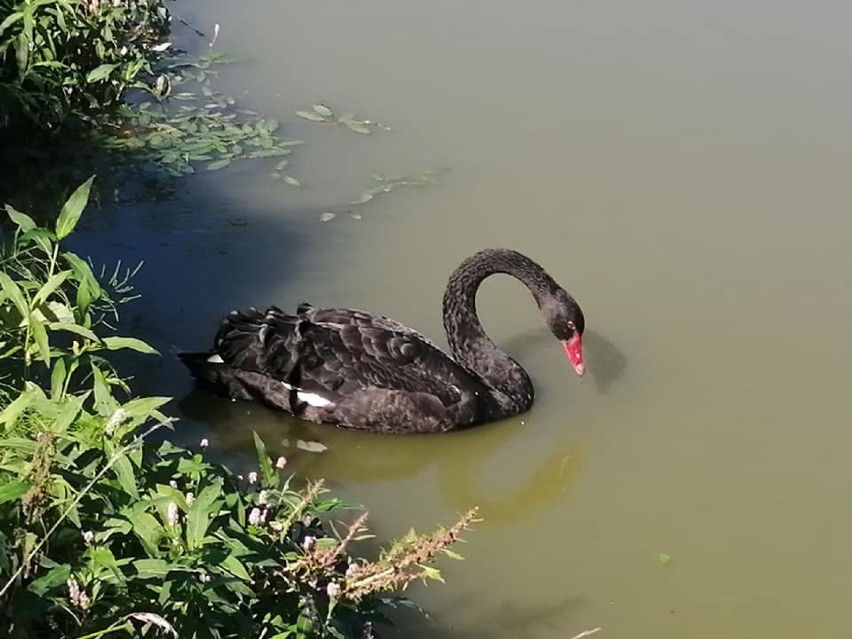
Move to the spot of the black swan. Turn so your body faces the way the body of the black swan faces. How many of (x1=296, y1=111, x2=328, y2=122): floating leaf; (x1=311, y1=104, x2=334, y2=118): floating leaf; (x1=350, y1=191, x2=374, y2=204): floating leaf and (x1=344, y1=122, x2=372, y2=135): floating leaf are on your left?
4

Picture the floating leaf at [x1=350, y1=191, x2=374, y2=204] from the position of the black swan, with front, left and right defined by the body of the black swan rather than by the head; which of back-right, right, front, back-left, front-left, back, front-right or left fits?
left

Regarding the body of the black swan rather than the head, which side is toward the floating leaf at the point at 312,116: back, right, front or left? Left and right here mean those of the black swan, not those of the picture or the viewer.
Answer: left

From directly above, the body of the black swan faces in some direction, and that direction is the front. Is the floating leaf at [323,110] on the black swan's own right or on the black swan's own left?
on the black swan's own left

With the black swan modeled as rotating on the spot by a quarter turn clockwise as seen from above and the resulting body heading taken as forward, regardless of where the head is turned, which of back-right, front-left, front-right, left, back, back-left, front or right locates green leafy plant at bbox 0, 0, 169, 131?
back-right

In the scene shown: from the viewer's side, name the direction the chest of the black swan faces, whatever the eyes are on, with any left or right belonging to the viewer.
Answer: facing to the right of the viewer

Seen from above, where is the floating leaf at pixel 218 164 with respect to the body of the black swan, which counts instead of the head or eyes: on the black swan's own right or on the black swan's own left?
on the black swan's own left
